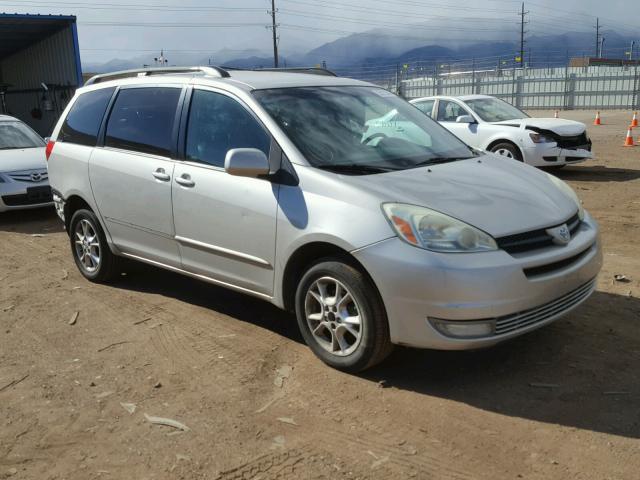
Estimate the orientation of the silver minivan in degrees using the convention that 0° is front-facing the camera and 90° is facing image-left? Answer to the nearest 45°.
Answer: approximately 315°

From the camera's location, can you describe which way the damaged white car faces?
facing the viewer and to the right of the viewer

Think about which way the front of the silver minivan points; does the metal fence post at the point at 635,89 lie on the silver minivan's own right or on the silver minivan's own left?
on the silver minivan's own left

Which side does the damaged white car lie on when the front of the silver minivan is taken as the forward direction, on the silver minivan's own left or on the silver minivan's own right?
on the silver minivan's own left

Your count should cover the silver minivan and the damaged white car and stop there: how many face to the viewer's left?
0

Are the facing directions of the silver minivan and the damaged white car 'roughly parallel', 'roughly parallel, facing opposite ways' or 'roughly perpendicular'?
roughly parallel

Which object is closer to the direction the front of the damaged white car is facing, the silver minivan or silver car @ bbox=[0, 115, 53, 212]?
the silver minivan
